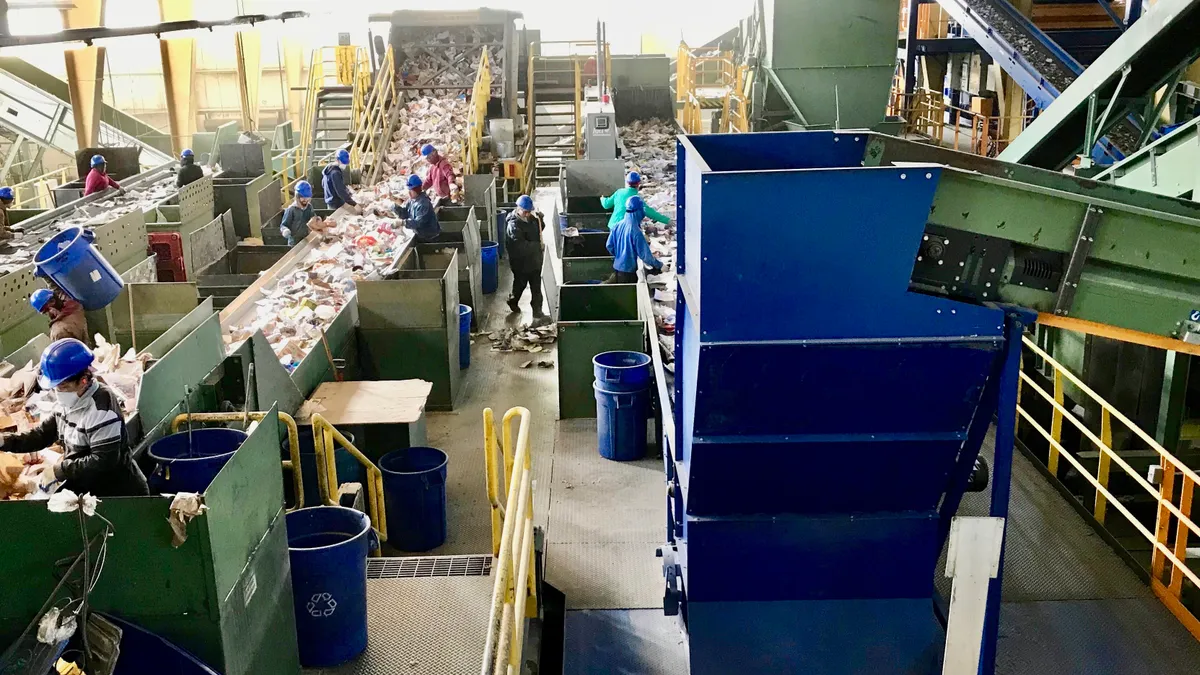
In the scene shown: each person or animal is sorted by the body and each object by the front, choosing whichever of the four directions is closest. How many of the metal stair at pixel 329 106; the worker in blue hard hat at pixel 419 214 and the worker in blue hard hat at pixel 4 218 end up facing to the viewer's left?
1

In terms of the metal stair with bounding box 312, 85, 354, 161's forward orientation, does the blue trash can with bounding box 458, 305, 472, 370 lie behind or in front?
in front

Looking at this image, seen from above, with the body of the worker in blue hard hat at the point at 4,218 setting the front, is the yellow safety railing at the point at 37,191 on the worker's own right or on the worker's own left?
on the worker's own left

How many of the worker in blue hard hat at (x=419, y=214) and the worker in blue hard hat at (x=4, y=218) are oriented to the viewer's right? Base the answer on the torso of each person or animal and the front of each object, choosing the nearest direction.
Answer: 1

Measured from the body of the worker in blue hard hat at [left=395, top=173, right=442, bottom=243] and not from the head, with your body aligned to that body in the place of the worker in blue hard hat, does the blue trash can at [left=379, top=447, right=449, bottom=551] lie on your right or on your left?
on your left

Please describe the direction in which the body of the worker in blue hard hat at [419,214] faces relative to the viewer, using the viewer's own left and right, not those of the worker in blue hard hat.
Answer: facing to the left of the viewer

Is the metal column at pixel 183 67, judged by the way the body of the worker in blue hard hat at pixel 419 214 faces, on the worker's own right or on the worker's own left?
on the worker's own right

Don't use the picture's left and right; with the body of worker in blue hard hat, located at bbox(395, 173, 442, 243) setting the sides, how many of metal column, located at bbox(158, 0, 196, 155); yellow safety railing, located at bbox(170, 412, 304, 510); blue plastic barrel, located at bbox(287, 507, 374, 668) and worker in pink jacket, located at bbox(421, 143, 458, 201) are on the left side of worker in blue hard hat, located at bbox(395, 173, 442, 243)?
2

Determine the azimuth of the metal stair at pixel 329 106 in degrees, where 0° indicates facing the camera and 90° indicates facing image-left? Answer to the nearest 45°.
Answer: approximately 0°

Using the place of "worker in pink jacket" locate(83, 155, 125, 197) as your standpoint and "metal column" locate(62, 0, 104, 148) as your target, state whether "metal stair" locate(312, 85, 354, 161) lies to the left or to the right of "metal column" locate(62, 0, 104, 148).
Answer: right

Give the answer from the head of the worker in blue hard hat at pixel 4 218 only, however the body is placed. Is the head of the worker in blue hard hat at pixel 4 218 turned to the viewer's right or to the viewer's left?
to the viewer's right

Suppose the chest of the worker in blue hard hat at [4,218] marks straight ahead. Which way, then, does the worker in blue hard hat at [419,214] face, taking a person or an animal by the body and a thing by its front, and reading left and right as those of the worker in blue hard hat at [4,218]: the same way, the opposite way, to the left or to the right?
the opposite way

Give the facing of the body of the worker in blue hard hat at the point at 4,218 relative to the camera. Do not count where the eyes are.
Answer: to the viewer's right

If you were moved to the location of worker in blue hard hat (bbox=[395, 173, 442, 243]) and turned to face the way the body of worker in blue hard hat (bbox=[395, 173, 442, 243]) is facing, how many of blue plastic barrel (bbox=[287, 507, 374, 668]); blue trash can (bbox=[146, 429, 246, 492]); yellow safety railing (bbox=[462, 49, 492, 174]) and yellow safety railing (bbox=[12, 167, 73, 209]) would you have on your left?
2

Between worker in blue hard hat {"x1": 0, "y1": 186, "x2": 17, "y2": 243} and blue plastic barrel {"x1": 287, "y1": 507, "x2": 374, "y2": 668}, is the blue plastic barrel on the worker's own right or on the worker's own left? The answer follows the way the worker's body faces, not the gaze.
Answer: on the worker's own right

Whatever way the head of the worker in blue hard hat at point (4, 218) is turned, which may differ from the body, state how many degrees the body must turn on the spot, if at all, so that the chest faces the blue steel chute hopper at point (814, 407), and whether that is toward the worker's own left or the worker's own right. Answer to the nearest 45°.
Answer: approximately 90° to the worker's own right

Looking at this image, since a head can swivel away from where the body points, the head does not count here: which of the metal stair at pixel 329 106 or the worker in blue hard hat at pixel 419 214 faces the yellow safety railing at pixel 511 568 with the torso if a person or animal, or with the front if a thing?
the metal stair

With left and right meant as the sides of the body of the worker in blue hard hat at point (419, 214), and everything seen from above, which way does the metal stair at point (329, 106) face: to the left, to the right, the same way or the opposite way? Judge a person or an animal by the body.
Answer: to the left

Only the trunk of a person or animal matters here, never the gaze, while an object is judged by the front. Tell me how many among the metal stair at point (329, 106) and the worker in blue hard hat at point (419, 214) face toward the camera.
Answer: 1

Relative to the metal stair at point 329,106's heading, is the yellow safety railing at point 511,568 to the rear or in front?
in front

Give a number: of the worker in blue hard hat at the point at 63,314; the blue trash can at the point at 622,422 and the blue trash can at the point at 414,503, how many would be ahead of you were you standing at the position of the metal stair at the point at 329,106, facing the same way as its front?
3
